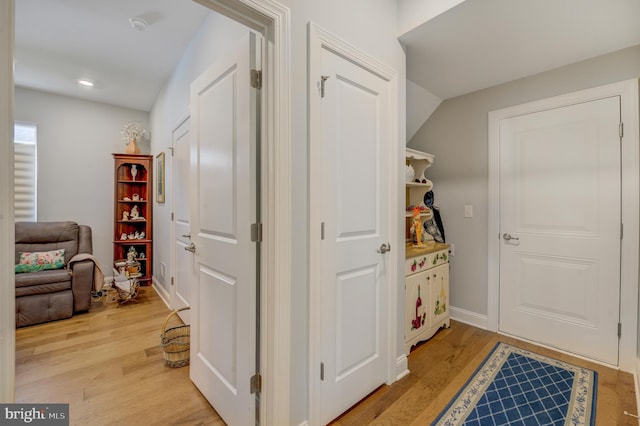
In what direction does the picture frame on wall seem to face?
to the viewer's left

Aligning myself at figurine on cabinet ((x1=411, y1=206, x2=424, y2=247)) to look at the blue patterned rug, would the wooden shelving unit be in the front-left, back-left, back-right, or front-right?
back-right

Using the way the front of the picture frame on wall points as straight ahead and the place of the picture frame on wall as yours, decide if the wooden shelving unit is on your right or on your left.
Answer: on your right

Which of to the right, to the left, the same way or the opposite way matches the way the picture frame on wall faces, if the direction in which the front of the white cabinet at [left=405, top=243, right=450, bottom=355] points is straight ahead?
to the right

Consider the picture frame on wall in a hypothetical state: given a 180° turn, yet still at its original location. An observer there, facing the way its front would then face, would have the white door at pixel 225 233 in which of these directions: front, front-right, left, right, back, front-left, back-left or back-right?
right

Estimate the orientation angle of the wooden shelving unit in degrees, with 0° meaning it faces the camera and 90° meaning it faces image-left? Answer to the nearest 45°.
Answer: approximately 0°

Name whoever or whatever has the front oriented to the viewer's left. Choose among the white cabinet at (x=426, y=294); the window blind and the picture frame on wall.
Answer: the picture frame on wall

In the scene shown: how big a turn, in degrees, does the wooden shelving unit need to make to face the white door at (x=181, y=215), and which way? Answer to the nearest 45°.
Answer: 0° — it already faces it

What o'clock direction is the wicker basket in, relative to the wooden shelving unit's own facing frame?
The wicker basket is roughly at 12 o'clock from the wooden shelving unit.
